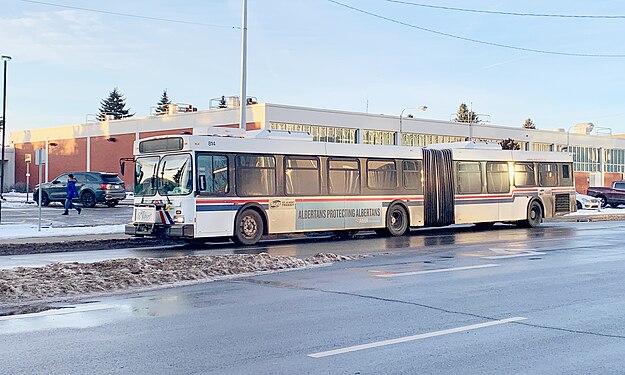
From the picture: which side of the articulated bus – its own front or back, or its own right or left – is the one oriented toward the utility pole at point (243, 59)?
right

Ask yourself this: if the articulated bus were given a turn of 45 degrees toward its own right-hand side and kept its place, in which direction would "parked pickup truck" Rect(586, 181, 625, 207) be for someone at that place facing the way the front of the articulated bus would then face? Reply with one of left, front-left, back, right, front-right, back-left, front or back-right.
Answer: back-right

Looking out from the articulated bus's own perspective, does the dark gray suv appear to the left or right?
on its right

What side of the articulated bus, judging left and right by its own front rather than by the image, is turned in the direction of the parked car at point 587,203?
back

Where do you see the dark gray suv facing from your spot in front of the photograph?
facing away from the viewer and to the left of the viewer

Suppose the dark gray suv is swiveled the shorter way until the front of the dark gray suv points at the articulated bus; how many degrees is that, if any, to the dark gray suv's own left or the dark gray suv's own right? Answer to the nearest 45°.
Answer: approximately 135° to the dark gray suv's own left

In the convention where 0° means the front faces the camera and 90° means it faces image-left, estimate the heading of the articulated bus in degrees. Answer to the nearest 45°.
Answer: approximately 45°

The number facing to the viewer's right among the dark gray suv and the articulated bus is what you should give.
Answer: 0
